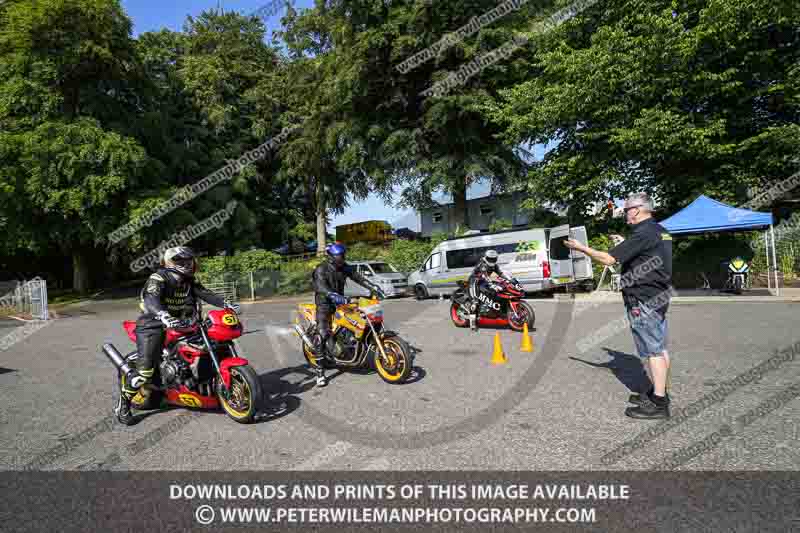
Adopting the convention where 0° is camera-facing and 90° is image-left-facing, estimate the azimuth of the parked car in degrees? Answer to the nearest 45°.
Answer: approximately 315°

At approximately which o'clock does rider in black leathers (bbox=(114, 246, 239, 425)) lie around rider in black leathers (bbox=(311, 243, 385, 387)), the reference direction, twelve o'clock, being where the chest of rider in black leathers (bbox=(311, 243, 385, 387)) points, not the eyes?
rider in black leathers (bbox=(114, 246, 239, 425)) is roughly at 3 o'clock from rider in black leathers (bbox=(311, 243, 385, 387)).

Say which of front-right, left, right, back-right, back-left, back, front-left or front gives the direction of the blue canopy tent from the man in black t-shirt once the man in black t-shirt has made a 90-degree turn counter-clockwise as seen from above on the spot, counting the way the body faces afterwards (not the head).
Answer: back

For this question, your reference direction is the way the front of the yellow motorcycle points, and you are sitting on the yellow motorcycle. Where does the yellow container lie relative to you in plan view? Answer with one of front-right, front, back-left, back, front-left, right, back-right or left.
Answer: back-left

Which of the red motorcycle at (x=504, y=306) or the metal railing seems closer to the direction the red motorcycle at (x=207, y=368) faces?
the red motorcycle

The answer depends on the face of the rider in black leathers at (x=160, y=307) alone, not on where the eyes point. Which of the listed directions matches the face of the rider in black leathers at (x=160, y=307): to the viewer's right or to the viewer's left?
to the viewer's right

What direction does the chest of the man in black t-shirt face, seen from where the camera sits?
to the viewer's left

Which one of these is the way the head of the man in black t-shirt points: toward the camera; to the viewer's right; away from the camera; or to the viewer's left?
to the viewer's left

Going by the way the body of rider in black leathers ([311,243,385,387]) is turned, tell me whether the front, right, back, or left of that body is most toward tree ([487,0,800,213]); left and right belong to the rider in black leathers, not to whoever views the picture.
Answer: left

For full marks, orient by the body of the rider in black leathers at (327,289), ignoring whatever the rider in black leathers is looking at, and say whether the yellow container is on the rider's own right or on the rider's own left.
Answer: on the rider's own left

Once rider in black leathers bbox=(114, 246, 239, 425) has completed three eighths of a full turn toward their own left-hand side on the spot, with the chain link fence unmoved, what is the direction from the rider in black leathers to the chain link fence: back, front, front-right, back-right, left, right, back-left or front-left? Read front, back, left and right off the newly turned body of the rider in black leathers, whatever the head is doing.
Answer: front

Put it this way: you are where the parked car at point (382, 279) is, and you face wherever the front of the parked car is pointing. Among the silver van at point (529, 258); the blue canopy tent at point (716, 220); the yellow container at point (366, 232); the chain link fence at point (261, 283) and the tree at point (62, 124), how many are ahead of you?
2
